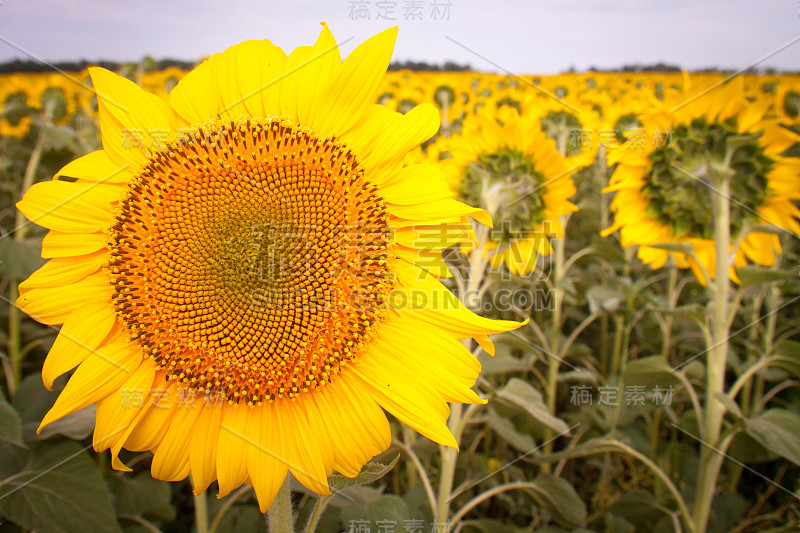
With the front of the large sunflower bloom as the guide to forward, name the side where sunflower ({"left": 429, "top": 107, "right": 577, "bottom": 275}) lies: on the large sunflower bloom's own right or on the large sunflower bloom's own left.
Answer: on the large sunflower bloom's own left

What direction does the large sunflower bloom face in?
toward the camera

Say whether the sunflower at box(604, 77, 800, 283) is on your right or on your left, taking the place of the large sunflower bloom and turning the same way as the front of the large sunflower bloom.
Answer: on your left

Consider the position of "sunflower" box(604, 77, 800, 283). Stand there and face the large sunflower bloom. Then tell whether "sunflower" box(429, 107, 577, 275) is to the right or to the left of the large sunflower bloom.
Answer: right

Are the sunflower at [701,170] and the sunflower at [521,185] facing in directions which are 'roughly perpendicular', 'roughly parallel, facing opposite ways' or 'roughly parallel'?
roughly parallel
